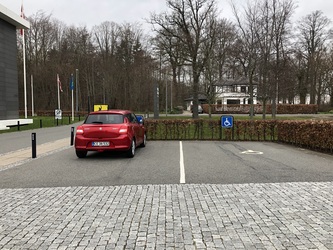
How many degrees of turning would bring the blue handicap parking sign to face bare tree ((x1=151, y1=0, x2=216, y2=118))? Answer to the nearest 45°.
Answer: approximately 180°

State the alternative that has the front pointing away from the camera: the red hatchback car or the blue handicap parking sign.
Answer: the red hatchback car

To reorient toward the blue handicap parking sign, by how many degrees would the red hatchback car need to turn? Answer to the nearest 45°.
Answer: approximately 45° to its right

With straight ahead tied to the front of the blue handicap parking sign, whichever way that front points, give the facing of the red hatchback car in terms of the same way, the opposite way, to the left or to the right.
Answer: the opposite way

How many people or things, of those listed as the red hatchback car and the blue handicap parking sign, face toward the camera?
1

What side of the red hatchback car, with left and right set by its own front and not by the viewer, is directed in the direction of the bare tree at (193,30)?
front

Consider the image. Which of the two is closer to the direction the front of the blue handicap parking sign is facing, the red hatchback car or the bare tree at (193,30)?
the red hatchback car

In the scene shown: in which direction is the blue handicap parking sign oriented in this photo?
toward the camera

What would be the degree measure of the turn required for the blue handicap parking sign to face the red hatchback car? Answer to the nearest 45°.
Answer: approximately 45° to its right

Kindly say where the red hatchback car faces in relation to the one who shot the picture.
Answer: facing away from the viewer

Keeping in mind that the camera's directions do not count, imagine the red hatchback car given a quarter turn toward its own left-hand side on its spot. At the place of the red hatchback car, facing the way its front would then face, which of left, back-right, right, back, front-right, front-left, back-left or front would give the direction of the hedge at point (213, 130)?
back-right
